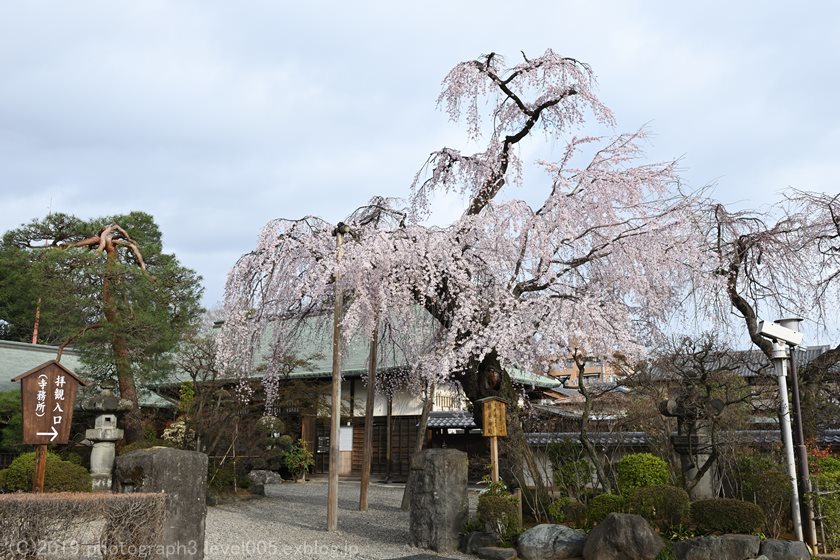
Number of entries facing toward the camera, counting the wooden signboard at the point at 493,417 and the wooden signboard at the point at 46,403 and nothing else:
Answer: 2

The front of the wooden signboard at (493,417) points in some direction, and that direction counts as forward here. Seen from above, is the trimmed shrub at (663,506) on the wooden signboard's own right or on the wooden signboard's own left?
on the wooden signboard's own left

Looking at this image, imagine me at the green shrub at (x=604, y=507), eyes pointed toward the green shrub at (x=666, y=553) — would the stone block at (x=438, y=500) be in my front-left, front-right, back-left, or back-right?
back-right

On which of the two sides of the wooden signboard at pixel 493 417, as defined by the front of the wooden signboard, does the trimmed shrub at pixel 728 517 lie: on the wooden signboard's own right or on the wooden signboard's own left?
on the wooden signboard's own left

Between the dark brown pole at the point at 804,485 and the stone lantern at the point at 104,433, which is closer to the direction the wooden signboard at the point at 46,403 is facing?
the dark brown pole

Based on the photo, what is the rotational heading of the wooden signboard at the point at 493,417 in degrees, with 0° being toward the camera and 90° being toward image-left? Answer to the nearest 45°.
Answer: approximately 0°

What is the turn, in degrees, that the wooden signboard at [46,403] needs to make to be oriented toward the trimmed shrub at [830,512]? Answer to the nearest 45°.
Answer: approximately 45° to its left

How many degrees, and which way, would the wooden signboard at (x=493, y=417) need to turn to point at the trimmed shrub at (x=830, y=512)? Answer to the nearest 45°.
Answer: approximately 90° to its left

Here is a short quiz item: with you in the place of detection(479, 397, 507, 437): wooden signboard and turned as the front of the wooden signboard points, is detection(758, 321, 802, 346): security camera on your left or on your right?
on your left

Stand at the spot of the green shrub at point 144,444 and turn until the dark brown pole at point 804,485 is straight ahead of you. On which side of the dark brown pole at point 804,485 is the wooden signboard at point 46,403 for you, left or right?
right

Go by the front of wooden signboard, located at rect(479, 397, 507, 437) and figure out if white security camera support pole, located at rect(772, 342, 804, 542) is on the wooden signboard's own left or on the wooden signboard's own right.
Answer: on the wooden signboard's own left

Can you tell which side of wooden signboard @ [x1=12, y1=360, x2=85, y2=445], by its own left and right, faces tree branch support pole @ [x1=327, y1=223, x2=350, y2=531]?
left

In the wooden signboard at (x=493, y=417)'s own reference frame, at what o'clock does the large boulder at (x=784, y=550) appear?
The large boulder is roughly at 10 o'clock from the wooden signboard.
